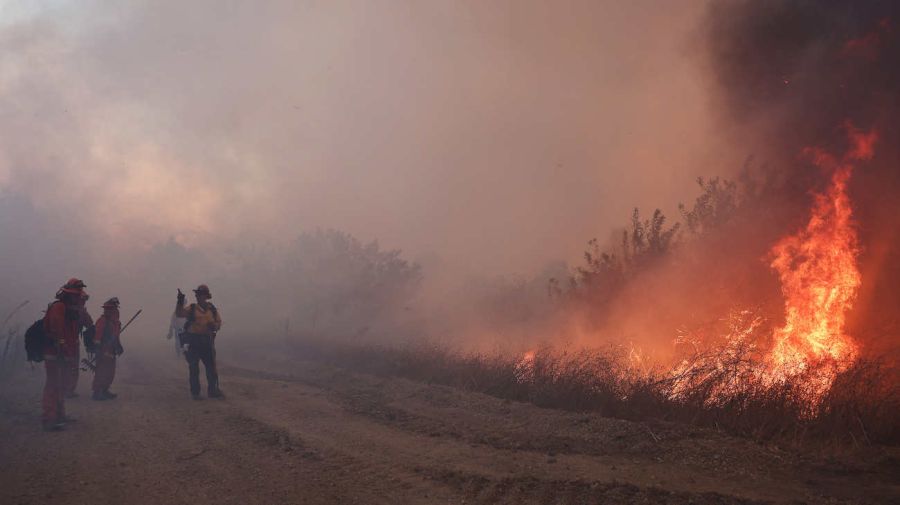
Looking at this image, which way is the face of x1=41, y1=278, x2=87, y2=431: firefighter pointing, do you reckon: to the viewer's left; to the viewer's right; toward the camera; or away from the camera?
to the viewer's right

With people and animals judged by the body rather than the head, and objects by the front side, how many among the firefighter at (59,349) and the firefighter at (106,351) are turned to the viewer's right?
2

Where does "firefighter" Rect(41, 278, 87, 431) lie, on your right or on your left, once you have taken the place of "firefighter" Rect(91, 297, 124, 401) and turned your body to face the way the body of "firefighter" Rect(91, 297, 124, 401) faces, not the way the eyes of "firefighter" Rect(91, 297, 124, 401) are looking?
on your right

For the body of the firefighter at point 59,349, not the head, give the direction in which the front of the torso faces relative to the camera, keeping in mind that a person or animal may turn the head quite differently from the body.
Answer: to the viewer's right

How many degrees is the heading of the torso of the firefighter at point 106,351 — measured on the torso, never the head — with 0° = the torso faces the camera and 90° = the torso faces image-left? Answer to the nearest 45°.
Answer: approximately 270°
